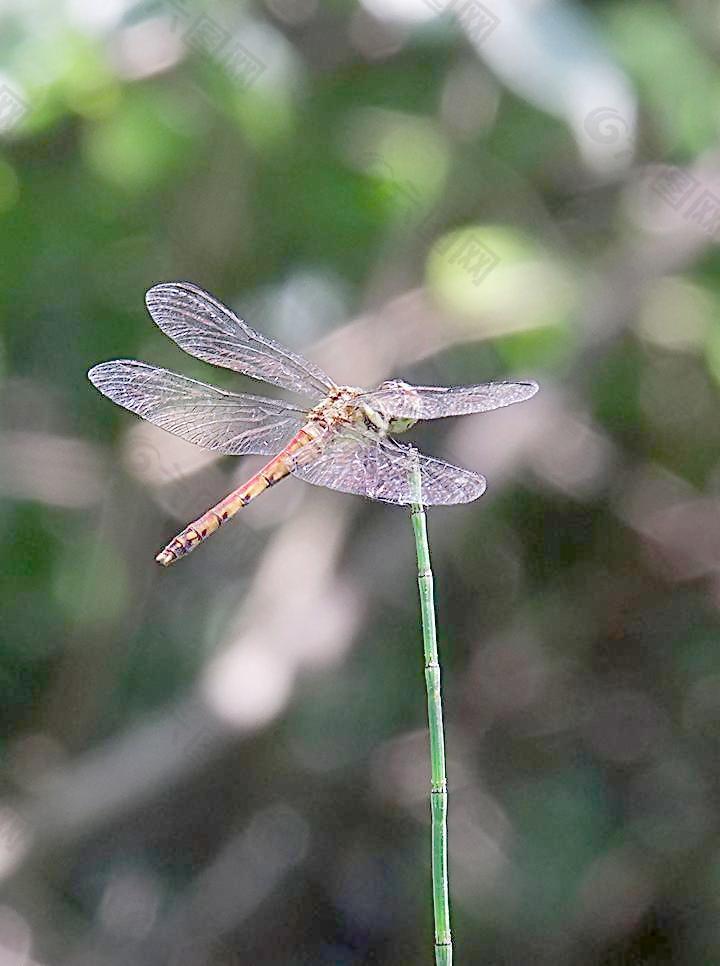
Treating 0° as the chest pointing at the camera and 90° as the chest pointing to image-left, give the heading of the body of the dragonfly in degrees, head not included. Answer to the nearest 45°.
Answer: approximately 225°
